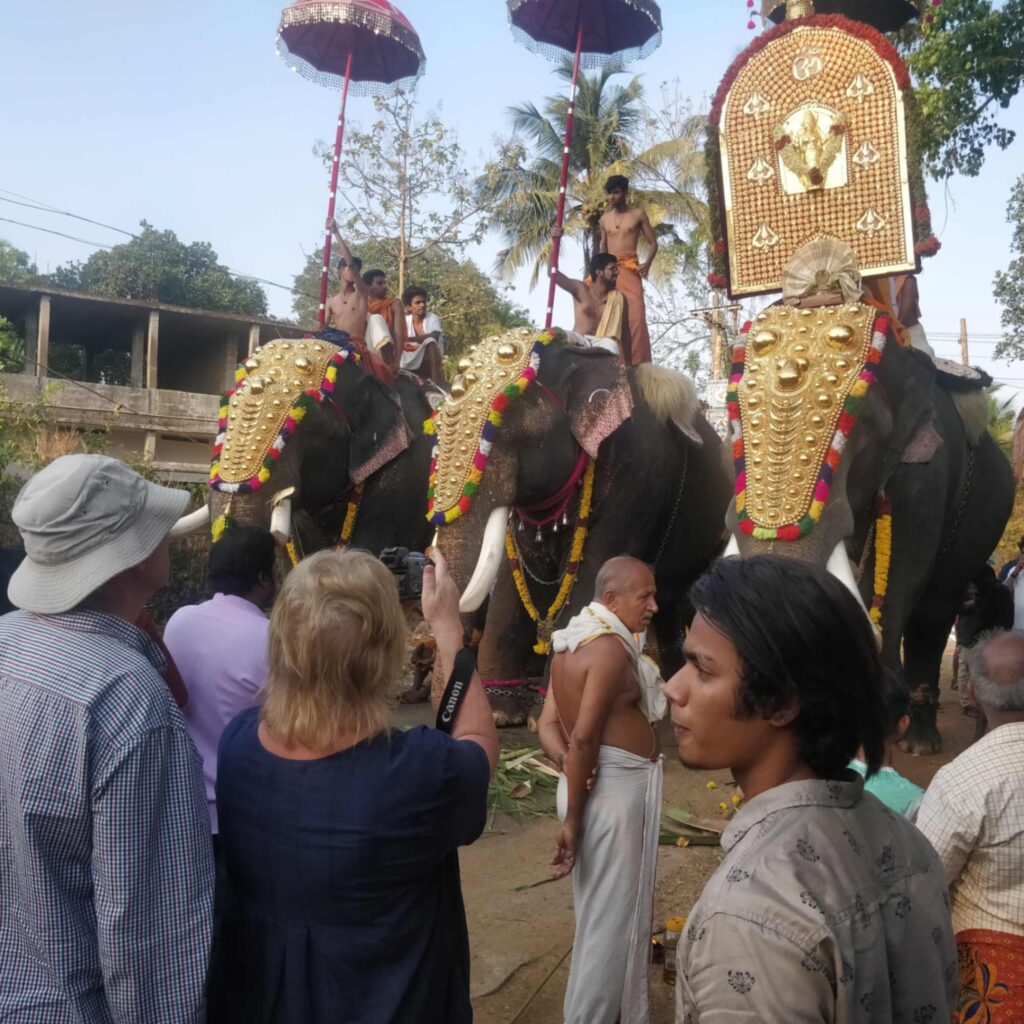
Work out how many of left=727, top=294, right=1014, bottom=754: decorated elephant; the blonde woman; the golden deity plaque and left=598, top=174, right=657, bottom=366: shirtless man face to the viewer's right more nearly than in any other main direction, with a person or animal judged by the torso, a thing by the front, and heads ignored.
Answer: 0

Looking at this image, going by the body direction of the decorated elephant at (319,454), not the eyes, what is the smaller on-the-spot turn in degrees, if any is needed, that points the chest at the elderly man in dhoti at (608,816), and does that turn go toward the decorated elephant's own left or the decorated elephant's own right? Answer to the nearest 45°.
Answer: approximately 45° to the decorated elephant's own left

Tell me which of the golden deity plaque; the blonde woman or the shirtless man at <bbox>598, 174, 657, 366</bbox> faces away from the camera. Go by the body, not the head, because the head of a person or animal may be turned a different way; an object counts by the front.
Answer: the blonde woman

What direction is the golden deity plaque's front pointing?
toward the camera

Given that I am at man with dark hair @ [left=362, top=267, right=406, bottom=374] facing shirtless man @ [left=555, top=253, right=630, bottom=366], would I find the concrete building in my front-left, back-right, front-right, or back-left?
back-left

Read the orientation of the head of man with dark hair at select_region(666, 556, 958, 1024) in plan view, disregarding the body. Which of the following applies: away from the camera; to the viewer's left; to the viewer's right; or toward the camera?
to the viewer's left

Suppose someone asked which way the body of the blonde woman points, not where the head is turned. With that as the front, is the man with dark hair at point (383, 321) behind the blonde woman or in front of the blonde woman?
in front

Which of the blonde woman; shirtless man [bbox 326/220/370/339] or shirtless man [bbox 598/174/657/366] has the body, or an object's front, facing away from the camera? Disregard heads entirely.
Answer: the blonde woman

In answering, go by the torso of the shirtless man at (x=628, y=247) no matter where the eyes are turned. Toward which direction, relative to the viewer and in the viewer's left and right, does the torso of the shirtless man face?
facing the viewer and to the left of the viewer

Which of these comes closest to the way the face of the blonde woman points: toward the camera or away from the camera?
away from the camera

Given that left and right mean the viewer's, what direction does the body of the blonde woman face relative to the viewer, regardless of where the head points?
facing away from the viewer

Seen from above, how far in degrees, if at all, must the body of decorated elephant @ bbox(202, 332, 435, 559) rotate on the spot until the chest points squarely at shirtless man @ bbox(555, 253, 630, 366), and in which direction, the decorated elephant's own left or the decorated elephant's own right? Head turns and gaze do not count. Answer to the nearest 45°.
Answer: approximately 135° to the decorated elephant's own left

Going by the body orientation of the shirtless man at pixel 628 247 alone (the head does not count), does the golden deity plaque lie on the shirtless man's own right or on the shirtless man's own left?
on the shirtless man's own left
